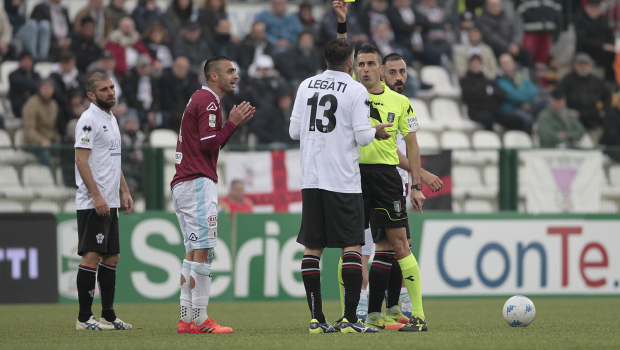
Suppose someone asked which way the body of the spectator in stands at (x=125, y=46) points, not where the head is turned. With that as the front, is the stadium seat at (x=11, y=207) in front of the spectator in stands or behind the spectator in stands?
in front

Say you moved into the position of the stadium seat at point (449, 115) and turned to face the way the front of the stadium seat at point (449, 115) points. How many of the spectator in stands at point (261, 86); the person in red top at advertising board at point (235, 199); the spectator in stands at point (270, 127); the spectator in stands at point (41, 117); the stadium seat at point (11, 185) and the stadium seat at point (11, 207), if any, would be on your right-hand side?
6

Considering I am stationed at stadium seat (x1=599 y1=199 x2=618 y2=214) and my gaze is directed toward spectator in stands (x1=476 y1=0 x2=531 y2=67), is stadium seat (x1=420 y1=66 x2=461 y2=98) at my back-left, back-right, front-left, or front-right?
front-left

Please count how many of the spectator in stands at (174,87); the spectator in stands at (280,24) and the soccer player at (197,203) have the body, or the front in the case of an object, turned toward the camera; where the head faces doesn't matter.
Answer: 2

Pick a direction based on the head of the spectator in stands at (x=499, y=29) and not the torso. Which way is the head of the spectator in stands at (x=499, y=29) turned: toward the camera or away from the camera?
toward the camera

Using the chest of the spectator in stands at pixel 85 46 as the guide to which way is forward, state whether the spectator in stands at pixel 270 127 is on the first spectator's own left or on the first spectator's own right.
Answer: on the first spectator's own left

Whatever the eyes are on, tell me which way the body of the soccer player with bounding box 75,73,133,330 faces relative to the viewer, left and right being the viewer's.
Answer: facing the viewer and to the right of the viewer

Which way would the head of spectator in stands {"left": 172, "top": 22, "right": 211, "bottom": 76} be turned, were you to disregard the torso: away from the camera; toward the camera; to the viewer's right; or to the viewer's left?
toward the camera

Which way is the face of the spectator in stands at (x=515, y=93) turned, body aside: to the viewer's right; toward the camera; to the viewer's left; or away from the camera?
toward the camera

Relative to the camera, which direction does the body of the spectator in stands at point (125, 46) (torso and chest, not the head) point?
toward the camera

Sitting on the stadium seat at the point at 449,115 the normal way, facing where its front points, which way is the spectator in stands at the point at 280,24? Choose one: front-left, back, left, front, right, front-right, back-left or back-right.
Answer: back-right

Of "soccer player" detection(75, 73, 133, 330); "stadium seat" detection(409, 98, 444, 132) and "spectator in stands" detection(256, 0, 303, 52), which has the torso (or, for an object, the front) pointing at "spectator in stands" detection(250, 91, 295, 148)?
"spectator in stands" detection(256, 0, 303, 52)

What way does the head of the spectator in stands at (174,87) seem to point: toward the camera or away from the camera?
toward the camera

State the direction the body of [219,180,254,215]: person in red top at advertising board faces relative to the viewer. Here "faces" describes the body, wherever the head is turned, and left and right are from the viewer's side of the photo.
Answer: facing the viewer

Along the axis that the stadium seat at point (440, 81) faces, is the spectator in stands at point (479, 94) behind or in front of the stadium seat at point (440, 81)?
in front

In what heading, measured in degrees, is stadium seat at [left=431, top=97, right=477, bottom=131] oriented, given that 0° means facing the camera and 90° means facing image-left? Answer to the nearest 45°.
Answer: approximately 315°

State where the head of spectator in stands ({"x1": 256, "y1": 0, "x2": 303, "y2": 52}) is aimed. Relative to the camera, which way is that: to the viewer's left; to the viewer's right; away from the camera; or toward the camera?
toward the camera

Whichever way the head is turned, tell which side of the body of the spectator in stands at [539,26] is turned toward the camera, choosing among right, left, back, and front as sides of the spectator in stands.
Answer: front

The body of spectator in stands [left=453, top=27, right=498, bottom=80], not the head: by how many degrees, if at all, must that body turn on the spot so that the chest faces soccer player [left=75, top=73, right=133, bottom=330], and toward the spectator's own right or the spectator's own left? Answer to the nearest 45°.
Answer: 0° — they already face them

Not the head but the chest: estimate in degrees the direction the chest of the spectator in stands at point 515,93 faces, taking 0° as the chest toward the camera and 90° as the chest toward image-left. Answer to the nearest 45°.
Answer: approximately 315°

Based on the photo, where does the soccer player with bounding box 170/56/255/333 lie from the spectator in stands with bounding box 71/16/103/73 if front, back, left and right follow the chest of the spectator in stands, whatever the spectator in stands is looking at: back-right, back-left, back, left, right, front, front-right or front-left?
front
